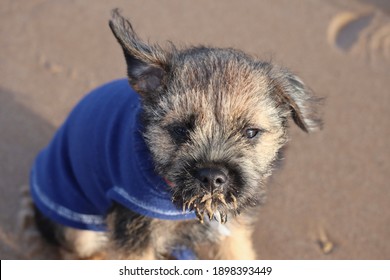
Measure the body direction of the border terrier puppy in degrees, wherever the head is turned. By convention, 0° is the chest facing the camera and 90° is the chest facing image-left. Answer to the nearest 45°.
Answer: approximately 315°
